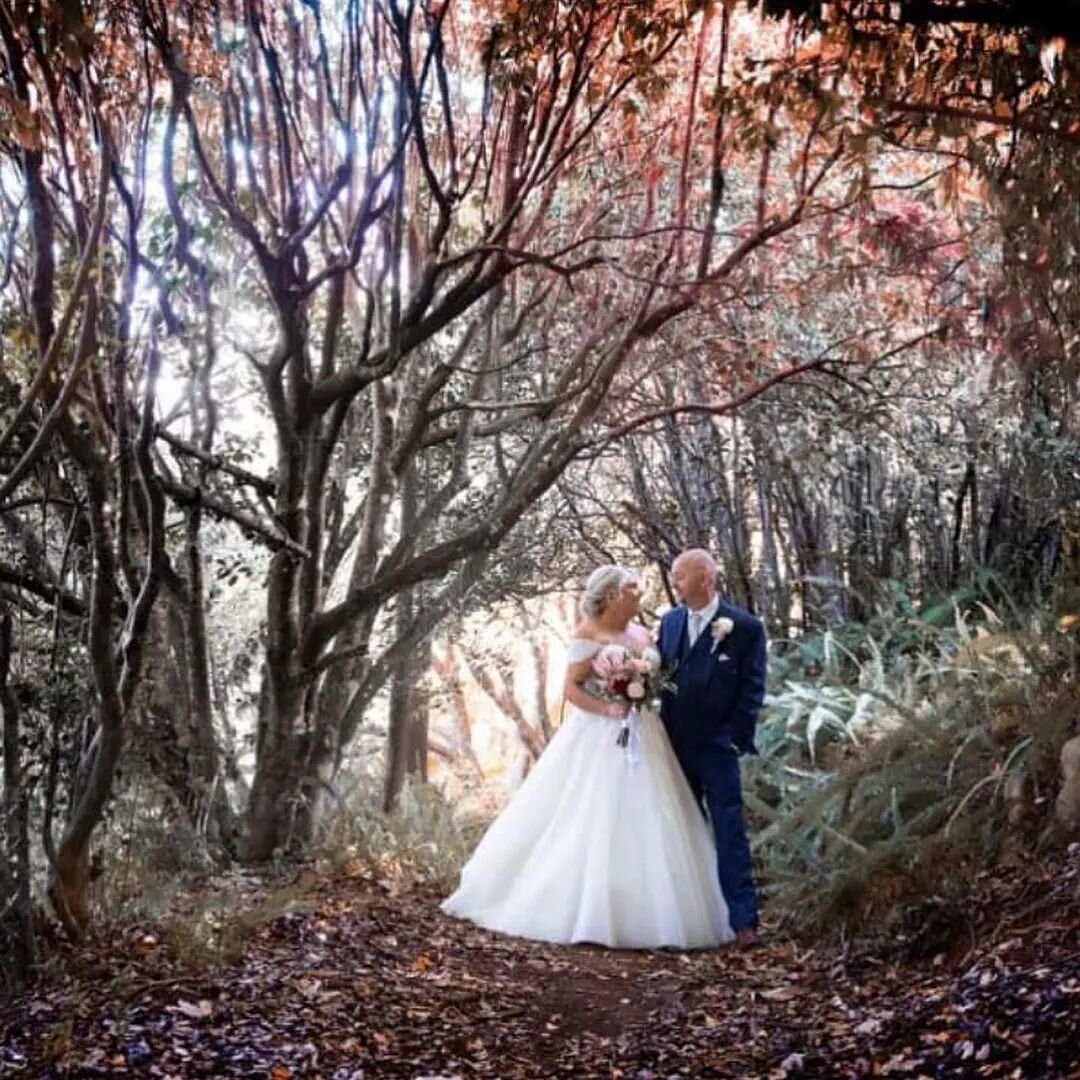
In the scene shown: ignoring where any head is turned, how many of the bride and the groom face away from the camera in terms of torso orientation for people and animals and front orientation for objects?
0

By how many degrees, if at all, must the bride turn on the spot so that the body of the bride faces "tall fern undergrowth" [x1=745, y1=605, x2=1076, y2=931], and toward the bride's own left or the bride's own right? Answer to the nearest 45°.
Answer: approximately 45° to the bride's own left

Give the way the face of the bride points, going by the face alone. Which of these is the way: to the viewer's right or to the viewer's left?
to the viewer's right

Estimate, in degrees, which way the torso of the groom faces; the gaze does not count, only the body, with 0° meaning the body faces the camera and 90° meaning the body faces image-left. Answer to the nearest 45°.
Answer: approximately 45°

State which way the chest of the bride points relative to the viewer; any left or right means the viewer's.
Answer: facing the viewer and to the right of the viewer

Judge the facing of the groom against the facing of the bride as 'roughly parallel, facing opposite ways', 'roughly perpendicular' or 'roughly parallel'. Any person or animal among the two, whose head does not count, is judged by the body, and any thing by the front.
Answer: roughly perpendicular

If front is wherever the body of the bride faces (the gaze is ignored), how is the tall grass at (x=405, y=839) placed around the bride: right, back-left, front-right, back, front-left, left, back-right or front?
back
